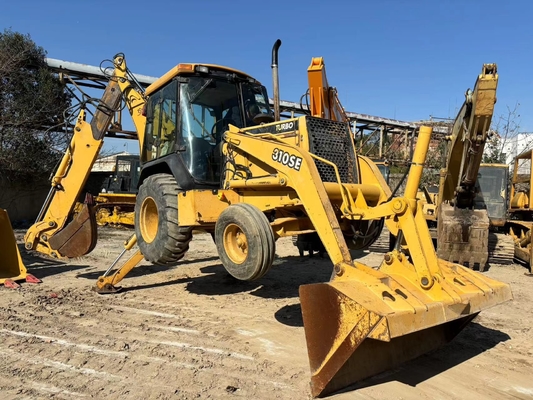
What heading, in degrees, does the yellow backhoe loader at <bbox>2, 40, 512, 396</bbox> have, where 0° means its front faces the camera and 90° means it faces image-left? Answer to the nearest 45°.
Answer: approximately 315°

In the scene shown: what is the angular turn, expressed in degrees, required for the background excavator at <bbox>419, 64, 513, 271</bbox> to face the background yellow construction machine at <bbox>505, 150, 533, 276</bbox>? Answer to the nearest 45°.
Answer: approximately 135° to its left

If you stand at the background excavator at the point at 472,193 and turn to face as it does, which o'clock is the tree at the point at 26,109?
The tree is roughly at 3 o'clock from the background excavator.

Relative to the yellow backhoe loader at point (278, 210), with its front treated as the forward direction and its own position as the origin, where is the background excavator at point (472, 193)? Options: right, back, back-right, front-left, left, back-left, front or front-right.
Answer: left

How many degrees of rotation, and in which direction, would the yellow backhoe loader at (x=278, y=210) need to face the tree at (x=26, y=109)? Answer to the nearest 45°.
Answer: approximately 180°

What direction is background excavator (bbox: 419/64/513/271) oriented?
toward the camera

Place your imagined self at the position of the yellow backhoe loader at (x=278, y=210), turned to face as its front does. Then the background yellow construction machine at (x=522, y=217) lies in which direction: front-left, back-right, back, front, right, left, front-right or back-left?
left

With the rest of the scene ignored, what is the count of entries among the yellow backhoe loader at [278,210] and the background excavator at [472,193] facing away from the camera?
0

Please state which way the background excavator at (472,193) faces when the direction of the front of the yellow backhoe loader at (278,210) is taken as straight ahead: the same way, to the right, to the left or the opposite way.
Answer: to the right
